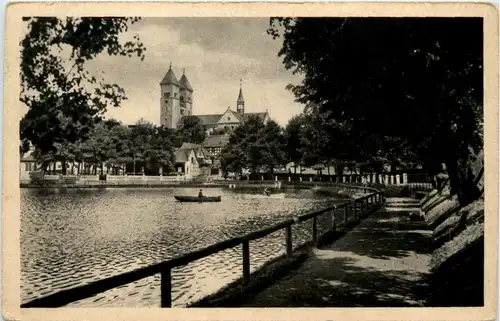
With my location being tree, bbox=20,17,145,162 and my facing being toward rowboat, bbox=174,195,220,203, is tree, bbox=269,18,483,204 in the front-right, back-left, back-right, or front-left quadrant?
front-right

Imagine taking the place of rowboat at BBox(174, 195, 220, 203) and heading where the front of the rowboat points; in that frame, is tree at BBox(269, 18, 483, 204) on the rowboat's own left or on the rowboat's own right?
on the rowboat's own left

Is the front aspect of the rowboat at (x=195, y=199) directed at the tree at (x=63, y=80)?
no
